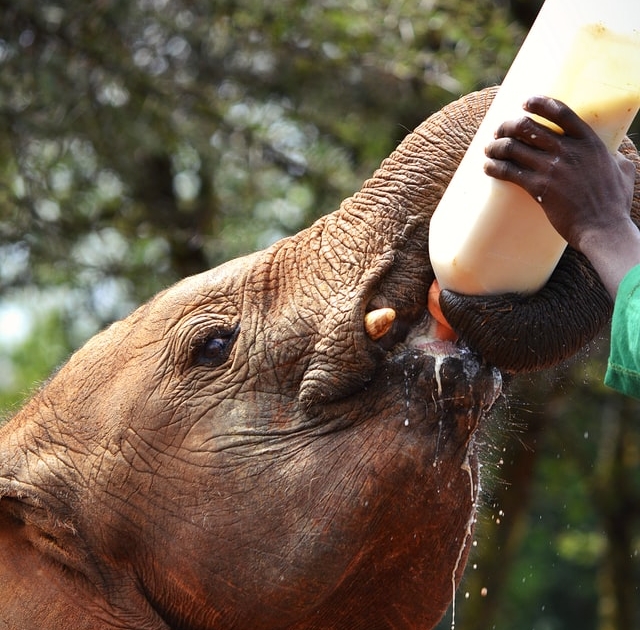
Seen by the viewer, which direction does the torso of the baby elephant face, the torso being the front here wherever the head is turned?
to the viewer's right
